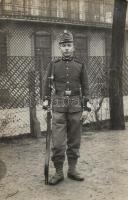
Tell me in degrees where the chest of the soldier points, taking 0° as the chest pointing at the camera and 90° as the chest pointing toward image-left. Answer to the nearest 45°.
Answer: approximately 0°
